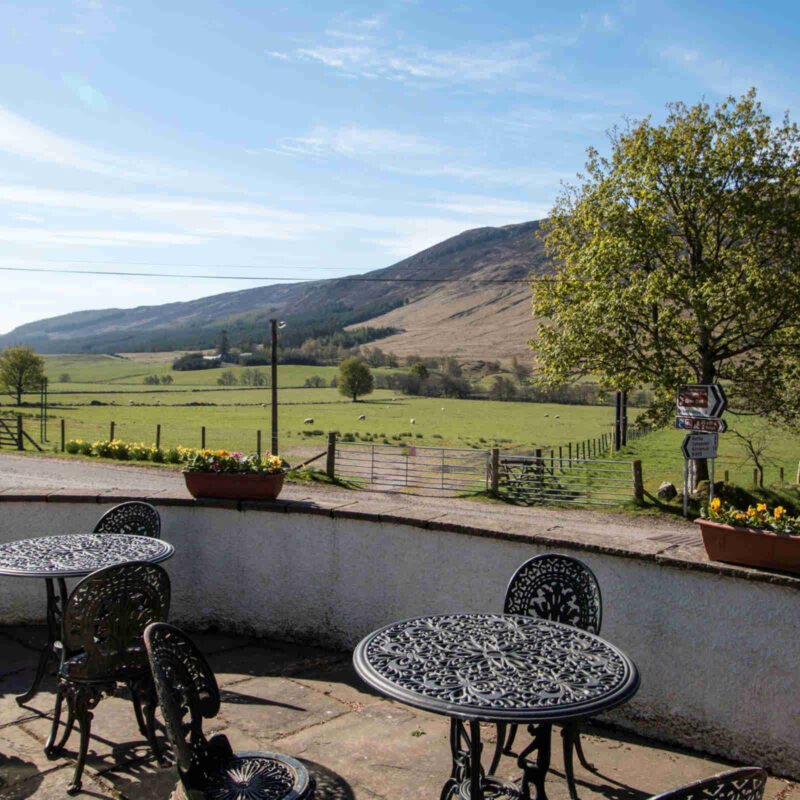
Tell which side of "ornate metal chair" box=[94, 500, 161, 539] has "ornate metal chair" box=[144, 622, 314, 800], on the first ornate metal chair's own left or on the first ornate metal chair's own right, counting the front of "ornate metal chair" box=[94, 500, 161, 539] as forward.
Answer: on the first ornate metal chair's own left

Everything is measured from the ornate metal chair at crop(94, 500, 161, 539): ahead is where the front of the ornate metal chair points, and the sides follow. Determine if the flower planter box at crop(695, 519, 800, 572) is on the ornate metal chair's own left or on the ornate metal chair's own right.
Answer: on the ornate metal chair's own left

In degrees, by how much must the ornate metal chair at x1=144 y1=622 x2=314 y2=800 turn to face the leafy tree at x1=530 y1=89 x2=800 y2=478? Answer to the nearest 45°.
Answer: approximately 90° to its left

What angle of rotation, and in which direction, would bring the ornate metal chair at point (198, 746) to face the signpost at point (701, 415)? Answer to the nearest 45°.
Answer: approximately 90° to its left

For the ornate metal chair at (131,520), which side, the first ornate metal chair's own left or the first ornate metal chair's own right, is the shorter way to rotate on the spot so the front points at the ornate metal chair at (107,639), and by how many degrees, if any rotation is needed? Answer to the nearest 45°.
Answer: approximately 45° to the first ornate metal chair's own left

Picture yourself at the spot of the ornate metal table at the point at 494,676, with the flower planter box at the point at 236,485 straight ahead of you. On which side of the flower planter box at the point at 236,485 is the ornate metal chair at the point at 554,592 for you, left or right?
right

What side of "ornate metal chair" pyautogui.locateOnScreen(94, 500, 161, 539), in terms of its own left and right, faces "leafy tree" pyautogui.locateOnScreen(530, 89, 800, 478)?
back

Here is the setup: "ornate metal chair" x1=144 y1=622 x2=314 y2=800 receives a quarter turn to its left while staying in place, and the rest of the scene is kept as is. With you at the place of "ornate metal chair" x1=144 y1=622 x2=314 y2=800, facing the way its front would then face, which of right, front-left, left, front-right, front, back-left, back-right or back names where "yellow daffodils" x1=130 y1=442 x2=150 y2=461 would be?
front-left
